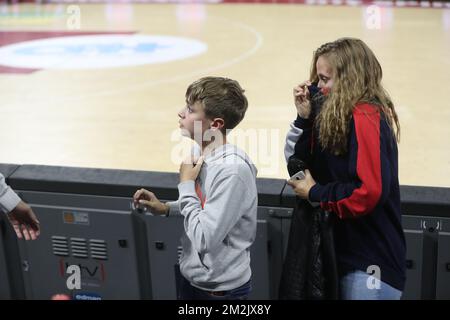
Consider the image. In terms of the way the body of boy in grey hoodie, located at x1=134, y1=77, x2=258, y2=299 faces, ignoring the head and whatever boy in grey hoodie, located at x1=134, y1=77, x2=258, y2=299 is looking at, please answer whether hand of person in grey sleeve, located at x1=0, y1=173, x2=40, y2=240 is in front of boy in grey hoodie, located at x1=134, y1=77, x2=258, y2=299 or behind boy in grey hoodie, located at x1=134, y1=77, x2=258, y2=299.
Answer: in front

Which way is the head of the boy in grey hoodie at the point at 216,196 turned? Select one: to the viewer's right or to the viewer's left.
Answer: to the viewer's left

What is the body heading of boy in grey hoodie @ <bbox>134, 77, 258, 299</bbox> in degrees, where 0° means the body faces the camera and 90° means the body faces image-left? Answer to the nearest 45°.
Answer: approximately 90°
